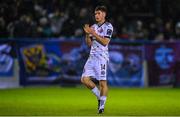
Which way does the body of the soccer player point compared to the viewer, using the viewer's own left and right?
facing the viewer and to the left of the viewer
